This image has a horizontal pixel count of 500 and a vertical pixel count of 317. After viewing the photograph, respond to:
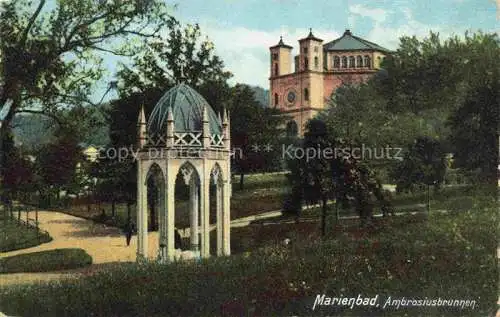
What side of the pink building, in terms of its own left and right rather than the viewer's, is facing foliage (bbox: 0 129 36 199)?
front

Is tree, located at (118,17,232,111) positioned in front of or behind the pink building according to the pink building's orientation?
in front

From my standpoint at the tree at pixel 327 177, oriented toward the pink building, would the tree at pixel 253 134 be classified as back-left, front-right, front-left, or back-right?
front-left

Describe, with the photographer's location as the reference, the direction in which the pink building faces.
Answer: facing the viewer and to the left of the viewer

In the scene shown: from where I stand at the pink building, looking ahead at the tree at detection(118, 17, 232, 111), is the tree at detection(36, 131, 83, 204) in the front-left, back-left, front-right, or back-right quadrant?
front-right

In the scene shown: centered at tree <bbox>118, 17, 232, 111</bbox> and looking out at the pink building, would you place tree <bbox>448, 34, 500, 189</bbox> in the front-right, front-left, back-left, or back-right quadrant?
front-right

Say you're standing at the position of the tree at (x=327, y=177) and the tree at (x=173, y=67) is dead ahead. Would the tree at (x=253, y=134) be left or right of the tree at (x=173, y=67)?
right

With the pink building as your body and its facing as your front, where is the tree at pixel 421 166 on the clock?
The tree is roughly at 10 o'clock from the pink building.

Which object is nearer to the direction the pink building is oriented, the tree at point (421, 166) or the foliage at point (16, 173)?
the foliage

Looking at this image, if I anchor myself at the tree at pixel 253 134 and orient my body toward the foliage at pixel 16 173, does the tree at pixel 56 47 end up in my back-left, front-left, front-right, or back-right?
front-left
